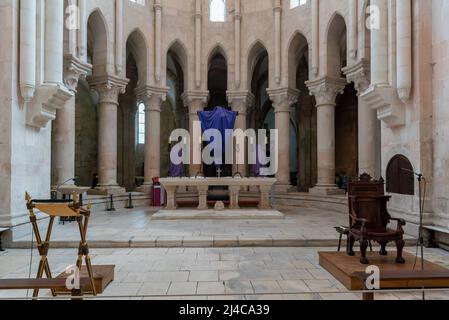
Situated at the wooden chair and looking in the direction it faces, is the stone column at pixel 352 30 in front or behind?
behind

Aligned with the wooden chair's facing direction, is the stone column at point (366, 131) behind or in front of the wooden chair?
behind

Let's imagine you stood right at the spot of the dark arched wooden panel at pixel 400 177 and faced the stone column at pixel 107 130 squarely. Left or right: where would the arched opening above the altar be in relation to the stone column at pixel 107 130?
right
